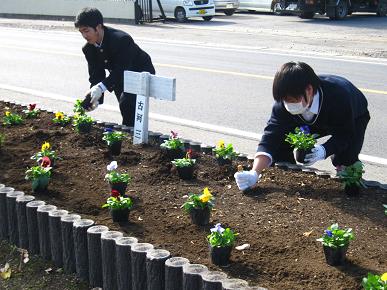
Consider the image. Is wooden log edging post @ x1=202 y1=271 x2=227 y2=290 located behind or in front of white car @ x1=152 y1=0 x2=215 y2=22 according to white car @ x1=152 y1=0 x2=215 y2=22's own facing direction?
in front

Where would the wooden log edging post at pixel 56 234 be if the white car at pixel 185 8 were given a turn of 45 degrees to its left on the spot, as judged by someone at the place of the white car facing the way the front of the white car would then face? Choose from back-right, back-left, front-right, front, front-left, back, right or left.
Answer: right

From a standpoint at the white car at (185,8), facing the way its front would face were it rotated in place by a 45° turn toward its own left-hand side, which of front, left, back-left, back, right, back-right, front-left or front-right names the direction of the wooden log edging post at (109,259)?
right

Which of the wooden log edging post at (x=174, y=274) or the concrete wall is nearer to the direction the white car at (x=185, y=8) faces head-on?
the wooden log edging post

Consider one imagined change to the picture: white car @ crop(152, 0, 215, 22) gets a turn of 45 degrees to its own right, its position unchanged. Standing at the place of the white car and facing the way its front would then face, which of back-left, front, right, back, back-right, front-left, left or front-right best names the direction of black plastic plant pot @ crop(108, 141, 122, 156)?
front

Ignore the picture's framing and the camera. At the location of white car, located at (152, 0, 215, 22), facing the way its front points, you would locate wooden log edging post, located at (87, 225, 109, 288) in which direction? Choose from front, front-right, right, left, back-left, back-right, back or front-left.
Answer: front-right

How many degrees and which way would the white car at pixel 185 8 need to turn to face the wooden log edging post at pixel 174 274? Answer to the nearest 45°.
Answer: approximately 45° to its right

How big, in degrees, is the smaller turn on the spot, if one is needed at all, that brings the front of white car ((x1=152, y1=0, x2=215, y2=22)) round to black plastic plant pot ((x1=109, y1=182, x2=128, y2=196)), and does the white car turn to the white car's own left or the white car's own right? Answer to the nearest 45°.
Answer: approximately 45° to the white car's own right

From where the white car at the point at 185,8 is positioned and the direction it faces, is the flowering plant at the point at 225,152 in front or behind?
in front

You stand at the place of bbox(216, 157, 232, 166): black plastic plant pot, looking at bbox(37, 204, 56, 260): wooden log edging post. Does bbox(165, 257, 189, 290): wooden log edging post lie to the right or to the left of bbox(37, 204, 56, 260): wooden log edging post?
left

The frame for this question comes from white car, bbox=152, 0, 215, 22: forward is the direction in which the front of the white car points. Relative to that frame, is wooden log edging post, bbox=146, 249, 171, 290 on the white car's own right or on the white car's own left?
on the white car's own right

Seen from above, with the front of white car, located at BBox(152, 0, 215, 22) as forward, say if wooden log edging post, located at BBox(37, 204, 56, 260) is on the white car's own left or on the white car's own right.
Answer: on the white car's own right

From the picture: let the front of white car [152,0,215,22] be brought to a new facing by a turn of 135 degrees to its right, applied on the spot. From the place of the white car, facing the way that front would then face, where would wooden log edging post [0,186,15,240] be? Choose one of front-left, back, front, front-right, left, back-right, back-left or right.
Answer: left

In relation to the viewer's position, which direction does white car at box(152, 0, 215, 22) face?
facing the viewer and to the right of the viewer

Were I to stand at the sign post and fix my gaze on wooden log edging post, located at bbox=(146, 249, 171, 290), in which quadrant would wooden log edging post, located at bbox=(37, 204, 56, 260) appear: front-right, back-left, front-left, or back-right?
front-right

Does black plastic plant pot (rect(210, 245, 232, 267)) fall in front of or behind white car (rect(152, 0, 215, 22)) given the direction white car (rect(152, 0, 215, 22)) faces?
in front

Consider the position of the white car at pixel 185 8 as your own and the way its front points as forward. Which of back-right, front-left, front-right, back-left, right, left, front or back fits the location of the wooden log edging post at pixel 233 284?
front-right
